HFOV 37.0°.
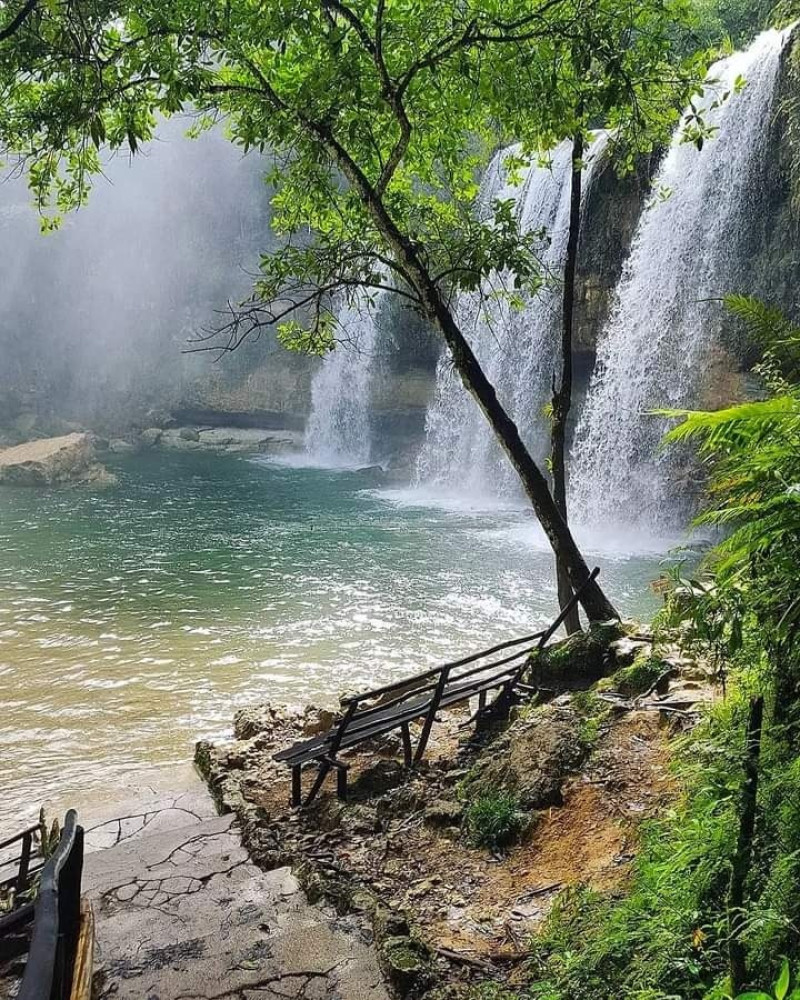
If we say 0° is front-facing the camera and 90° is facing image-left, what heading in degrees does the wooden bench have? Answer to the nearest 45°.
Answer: approximately 135°

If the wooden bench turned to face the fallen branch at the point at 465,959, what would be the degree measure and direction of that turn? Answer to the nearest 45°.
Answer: approximately 135° to its left

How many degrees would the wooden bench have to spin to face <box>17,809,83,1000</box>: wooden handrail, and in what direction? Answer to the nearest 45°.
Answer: approximately 135° to its left

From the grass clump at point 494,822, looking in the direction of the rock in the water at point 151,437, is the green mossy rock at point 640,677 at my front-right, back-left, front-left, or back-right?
front-right

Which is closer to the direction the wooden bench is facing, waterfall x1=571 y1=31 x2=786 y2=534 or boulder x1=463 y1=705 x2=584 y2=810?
the waterfall

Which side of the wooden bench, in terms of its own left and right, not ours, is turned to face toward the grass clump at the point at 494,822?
back

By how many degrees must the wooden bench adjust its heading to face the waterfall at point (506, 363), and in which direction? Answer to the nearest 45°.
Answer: approximately 45° to its right

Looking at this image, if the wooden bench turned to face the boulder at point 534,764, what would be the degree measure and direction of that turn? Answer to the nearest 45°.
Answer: approximately 180°

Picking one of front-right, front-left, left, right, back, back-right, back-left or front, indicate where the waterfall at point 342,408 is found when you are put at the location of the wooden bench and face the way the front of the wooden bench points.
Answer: front-right

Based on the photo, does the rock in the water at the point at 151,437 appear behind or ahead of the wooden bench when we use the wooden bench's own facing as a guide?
ahead

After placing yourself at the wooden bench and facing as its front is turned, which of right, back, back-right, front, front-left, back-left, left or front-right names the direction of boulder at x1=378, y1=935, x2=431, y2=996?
back-left

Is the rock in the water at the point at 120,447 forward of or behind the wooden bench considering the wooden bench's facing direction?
forward
